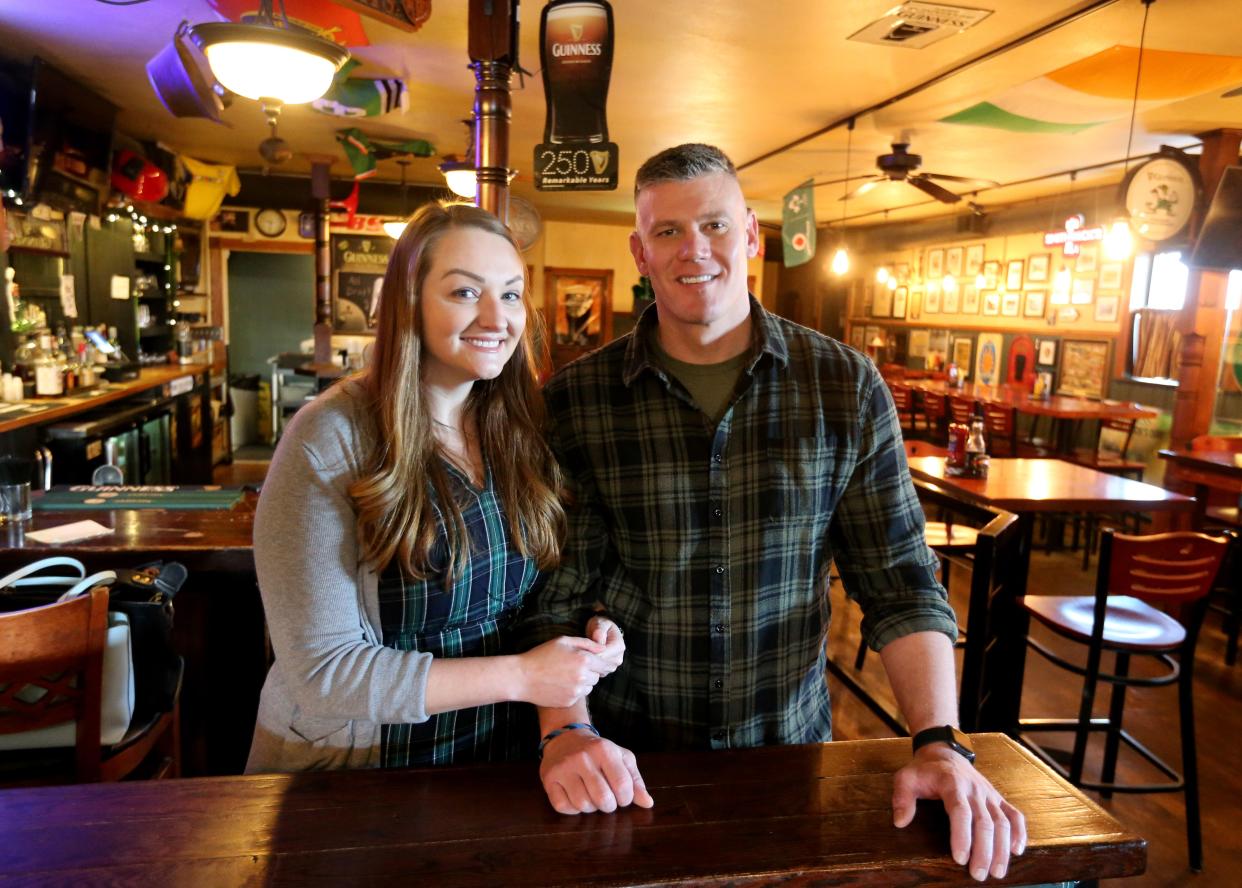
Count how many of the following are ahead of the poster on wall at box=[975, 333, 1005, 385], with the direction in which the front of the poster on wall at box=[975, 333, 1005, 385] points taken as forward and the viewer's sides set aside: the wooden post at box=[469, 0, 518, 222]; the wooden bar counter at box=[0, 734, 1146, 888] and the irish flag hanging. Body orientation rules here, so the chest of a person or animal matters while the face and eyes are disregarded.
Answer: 3

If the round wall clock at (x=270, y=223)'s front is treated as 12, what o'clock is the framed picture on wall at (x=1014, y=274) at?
The framed picture on wall is roughly at 10 o'clock from the round wall clock.

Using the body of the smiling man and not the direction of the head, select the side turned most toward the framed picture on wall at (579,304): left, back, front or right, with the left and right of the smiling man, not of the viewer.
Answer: back

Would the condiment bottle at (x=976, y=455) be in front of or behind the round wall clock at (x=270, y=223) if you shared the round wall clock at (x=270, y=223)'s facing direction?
in front

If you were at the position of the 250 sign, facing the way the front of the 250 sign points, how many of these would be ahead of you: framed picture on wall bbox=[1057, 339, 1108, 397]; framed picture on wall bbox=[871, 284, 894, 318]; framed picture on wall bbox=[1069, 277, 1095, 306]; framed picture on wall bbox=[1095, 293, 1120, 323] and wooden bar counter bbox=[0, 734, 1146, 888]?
1

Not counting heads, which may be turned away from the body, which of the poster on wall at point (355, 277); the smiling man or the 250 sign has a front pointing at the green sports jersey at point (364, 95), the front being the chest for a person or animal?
the poster on wall

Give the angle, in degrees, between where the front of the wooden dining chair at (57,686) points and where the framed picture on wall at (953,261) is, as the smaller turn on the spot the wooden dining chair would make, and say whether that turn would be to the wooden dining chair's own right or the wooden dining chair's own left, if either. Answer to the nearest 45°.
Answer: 0° — it already faces it

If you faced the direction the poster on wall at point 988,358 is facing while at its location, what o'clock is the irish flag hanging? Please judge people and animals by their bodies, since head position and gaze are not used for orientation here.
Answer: The irish flag hanging is roughly at 12 o'clock from the poster on wall.

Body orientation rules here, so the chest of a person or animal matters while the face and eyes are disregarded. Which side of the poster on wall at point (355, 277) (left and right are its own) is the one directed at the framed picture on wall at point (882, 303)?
left

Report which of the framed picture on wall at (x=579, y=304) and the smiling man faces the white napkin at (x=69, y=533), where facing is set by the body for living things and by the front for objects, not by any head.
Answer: the framed picture on wall

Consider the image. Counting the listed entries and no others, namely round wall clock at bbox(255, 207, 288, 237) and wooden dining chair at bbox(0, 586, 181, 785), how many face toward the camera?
1

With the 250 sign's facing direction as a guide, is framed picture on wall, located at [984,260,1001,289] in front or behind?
behind

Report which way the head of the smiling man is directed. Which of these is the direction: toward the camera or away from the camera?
toward the camera

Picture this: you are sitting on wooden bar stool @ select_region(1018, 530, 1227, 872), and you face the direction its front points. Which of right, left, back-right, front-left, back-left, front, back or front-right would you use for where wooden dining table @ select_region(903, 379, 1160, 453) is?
front-right

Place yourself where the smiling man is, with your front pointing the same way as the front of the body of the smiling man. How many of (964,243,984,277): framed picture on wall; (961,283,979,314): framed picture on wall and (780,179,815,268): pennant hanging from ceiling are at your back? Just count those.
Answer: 3

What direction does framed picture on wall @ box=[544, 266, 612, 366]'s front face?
toward the camera

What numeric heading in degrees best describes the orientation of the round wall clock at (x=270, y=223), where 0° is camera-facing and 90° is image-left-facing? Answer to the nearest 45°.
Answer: approximately 0°

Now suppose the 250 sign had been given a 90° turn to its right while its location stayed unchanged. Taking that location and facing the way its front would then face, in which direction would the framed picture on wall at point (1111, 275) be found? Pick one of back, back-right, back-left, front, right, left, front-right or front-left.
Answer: back-right
